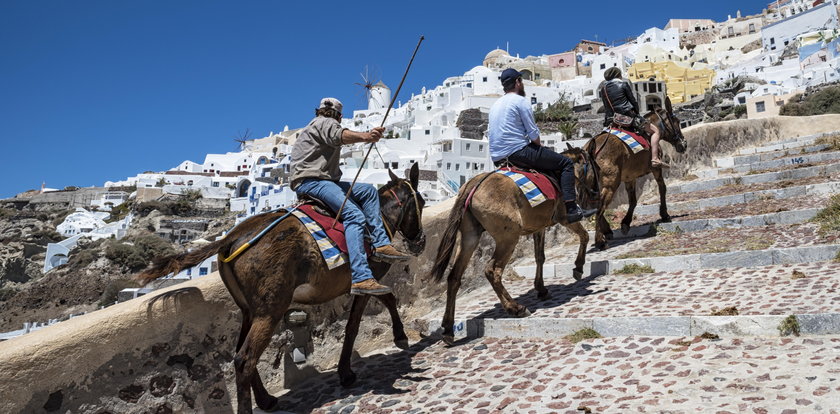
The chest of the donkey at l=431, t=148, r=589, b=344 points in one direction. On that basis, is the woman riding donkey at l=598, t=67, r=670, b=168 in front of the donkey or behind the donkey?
in front

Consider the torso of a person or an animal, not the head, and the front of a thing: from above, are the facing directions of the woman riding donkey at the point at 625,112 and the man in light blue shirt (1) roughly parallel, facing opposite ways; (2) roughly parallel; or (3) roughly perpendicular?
roughly parallel

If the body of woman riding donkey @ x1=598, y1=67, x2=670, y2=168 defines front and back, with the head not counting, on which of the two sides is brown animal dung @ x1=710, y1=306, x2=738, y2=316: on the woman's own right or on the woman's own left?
on the woman's own right

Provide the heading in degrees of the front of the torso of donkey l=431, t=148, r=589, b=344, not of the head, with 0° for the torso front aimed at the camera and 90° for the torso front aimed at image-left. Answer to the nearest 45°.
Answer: approximately 225°

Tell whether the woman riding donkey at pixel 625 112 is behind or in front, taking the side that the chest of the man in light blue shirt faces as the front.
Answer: in front

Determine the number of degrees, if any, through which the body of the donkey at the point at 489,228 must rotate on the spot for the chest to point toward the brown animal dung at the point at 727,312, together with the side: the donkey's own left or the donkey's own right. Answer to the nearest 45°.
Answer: approximately 90° to the donkey's own right

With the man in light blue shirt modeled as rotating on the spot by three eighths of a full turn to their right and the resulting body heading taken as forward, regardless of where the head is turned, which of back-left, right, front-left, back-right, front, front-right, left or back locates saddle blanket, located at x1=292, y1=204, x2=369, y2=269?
front-right

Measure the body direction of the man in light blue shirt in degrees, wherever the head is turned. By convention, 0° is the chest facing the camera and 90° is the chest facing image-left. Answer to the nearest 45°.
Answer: approximately 225°

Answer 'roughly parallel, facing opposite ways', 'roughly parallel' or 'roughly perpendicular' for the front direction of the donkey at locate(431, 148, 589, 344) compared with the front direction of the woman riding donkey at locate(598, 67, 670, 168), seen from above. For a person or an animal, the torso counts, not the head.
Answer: roughly parallel

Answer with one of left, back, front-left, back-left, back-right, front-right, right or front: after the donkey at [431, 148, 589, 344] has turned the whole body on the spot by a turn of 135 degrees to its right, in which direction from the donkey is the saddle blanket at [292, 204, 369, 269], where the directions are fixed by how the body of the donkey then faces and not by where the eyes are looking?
front-right

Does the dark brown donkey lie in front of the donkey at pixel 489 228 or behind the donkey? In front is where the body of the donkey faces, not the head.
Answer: behind

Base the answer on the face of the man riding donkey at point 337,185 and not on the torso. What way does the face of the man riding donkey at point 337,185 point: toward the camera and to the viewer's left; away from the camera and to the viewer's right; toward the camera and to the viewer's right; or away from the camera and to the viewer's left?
away from the camera and to the viewer's right

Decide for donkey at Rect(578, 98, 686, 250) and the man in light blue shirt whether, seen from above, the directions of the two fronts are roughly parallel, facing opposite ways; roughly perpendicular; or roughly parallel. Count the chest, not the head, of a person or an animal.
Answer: roughly parallel

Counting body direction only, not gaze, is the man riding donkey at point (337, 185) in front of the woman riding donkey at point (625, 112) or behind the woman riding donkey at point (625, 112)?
behind

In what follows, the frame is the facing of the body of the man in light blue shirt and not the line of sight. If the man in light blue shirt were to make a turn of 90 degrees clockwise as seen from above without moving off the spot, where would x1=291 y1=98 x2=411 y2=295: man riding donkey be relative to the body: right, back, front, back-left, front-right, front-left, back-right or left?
right
